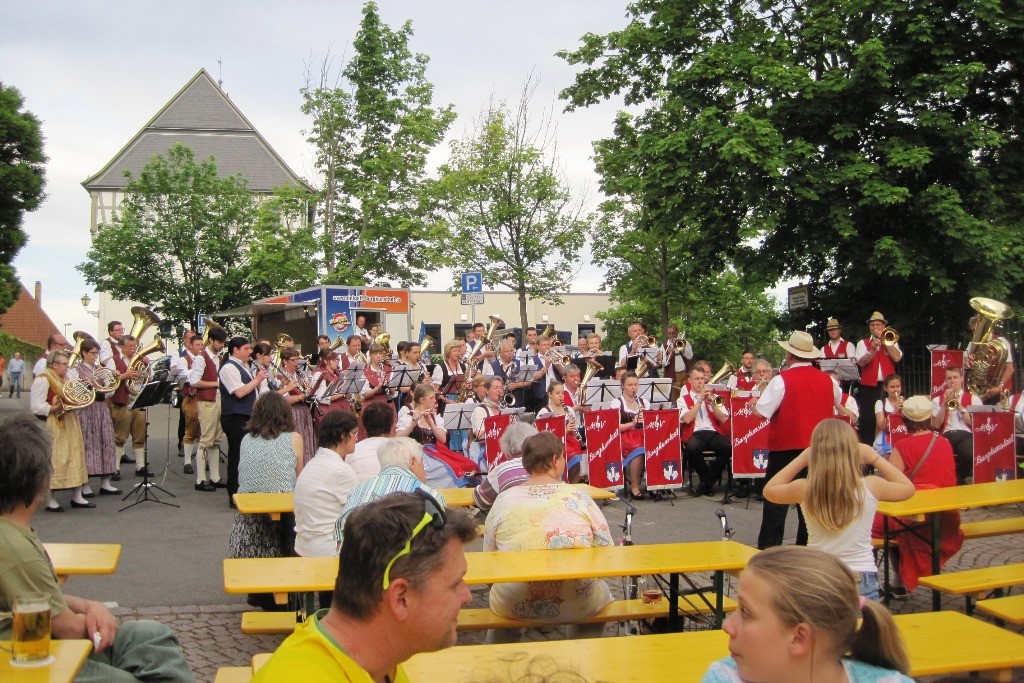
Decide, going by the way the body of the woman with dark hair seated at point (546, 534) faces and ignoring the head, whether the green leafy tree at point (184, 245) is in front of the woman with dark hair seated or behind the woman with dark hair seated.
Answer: in front

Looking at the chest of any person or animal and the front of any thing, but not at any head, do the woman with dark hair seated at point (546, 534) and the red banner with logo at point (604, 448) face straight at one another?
yes

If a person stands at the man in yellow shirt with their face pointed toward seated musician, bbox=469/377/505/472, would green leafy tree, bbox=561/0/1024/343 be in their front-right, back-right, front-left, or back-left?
front-right

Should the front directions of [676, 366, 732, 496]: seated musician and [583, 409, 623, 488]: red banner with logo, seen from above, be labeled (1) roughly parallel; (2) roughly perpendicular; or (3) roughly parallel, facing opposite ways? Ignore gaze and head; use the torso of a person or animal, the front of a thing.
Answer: roughly parallel

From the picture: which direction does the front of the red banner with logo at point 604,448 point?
toward the camera

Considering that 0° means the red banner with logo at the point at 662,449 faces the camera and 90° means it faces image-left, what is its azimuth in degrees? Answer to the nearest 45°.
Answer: approximately 0°

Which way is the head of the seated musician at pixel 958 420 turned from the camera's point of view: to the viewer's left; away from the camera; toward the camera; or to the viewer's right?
toward the camera

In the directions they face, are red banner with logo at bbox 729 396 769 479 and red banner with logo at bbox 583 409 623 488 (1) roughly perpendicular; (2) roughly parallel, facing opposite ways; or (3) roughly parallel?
roughly parallel

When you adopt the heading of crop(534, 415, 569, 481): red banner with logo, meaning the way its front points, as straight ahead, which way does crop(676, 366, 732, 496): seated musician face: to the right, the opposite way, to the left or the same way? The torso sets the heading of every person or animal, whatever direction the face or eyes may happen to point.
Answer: the same way

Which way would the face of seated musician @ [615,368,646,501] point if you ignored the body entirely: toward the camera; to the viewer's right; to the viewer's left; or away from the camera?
toward the camera

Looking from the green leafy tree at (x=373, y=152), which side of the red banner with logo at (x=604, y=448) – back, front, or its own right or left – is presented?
back

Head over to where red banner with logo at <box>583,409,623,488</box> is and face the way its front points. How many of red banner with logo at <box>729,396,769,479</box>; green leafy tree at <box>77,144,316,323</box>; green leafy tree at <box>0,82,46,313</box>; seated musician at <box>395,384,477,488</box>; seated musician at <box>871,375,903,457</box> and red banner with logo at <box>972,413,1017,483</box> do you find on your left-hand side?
3

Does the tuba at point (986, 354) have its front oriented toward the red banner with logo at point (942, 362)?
no

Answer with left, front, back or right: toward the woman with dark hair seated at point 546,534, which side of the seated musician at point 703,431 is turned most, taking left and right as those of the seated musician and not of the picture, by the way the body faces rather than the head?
front
